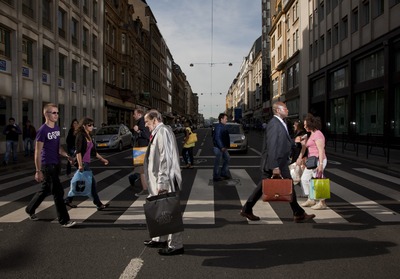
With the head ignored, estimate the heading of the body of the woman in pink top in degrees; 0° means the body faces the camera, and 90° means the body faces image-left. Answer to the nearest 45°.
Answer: approximately 90°

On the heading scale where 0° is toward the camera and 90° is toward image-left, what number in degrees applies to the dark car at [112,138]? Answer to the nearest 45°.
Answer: approximately 45°

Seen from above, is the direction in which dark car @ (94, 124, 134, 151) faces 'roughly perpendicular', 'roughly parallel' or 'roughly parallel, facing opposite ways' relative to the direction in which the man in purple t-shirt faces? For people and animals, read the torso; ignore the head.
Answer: roughly perpendicular

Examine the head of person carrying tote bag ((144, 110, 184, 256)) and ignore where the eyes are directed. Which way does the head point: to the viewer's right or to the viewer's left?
to the viewer's left

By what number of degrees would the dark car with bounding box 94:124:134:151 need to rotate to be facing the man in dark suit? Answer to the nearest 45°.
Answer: approximately 45° to its left

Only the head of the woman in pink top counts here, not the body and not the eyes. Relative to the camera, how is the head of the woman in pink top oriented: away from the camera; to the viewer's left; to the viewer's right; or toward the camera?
to the viewer's left

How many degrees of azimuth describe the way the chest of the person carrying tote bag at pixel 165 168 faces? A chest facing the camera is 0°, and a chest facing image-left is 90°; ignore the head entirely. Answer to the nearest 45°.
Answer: approximately 90°

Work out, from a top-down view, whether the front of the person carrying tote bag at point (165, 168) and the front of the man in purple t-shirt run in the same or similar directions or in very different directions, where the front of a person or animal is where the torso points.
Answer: very different directions
